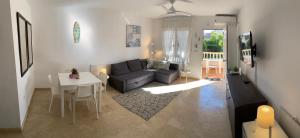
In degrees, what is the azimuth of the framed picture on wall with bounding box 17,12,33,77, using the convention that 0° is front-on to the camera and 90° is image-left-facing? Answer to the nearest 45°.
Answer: approximately 270°

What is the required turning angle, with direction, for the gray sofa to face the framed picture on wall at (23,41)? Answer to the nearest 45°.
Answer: approximately 90° to its right

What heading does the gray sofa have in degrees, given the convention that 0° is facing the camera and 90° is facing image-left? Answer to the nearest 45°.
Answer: approximately 315°

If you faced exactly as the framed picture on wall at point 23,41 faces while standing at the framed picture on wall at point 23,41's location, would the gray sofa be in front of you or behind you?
in front

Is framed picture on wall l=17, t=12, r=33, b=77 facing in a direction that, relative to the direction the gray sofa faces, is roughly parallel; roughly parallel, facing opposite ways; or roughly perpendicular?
roughly perpendicular

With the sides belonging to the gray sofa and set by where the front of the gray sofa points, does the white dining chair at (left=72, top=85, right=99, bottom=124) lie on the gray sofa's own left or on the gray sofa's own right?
on the gray sofa's own right
